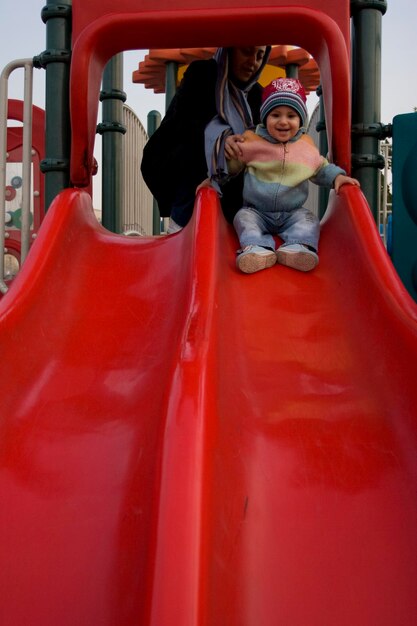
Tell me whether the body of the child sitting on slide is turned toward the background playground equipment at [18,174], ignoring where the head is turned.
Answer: no

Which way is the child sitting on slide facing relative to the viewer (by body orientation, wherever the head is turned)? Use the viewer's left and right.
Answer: facing the viewer

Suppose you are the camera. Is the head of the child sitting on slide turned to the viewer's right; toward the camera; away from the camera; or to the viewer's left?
toward the camera
